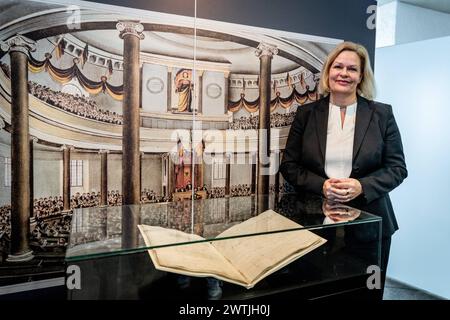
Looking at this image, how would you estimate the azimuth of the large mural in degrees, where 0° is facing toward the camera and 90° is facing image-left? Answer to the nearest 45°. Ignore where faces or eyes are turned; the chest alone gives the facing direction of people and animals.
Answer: approximately 315°

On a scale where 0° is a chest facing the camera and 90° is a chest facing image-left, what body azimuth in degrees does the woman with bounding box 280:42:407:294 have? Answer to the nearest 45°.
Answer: approximately 0°
